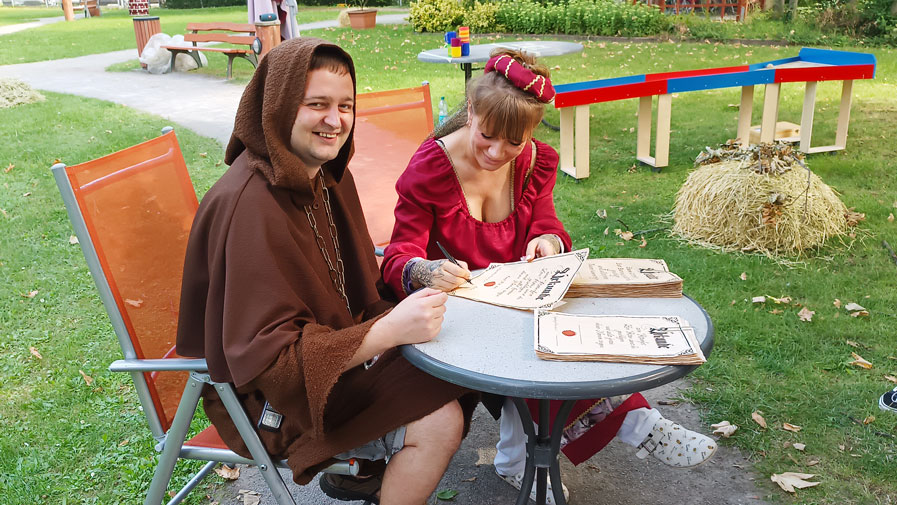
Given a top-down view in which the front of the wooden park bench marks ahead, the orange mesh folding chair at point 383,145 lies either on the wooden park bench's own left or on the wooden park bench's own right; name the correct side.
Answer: on the wooden park bench's own left

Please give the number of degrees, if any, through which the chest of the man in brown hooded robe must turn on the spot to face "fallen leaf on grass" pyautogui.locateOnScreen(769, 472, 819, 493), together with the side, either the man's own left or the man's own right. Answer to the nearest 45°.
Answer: approximately 45° to the man's own left

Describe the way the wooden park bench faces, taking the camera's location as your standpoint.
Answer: facing the viewer and to the left of the viewer

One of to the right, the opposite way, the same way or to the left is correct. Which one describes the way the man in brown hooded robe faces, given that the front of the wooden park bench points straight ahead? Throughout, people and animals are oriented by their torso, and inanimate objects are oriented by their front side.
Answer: to the left

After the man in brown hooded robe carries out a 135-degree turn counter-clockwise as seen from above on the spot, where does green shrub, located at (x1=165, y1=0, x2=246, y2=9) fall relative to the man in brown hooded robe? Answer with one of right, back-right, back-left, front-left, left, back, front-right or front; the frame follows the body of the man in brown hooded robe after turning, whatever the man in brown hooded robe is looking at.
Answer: front

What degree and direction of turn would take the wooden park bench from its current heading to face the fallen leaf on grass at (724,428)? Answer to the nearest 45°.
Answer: approximately 45° to its left

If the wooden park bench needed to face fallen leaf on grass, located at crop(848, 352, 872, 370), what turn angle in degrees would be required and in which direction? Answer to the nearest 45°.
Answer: approximately 45° to its left

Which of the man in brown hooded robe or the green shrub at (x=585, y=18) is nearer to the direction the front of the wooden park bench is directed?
the man in brown hooded robe

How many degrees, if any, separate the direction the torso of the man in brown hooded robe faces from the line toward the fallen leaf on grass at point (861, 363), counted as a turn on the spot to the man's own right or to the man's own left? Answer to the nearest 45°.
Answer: approximately 45° to the man's own left

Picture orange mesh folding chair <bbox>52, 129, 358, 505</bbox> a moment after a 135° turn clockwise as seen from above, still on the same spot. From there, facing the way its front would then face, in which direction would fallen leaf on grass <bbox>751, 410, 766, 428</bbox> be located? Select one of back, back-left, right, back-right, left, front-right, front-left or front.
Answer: back

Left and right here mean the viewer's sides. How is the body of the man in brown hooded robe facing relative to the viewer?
facing the viewer and to the right of the viewer

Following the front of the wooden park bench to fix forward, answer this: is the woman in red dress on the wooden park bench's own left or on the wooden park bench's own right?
on the wooden park bench's own left

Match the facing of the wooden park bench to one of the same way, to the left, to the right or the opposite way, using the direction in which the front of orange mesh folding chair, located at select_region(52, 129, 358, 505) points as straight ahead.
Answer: to the right

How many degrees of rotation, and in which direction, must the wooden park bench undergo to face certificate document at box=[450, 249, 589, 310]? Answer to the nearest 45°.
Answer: approximately 45° to its left

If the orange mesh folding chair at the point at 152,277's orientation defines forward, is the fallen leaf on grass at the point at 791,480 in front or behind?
in front

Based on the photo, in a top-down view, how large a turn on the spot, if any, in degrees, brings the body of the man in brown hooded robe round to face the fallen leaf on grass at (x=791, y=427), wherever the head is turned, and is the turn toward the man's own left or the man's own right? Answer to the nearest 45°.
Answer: approximately 45° to the man's own left
